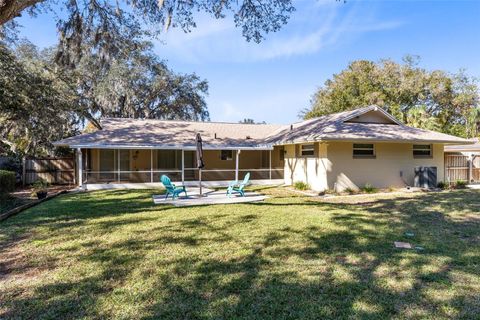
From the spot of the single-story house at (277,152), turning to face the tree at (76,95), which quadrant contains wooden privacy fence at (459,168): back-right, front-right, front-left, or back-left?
back-right

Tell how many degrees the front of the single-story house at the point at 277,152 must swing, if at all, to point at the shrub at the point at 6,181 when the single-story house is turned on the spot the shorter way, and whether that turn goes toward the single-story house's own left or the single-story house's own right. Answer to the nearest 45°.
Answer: approximately 135° to the single-story house's own left

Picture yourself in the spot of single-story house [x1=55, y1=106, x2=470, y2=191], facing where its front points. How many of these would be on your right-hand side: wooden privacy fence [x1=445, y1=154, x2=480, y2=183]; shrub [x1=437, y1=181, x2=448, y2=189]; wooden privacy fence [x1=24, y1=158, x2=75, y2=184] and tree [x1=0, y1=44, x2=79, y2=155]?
2

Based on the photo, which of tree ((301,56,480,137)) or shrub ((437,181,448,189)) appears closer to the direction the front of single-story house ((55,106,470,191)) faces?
the tree

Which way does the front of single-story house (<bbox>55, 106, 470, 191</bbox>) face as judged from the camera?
facing away from the viewer

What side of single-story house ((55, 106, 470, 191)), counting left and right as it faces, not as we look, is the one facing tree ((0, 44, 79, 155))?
left
